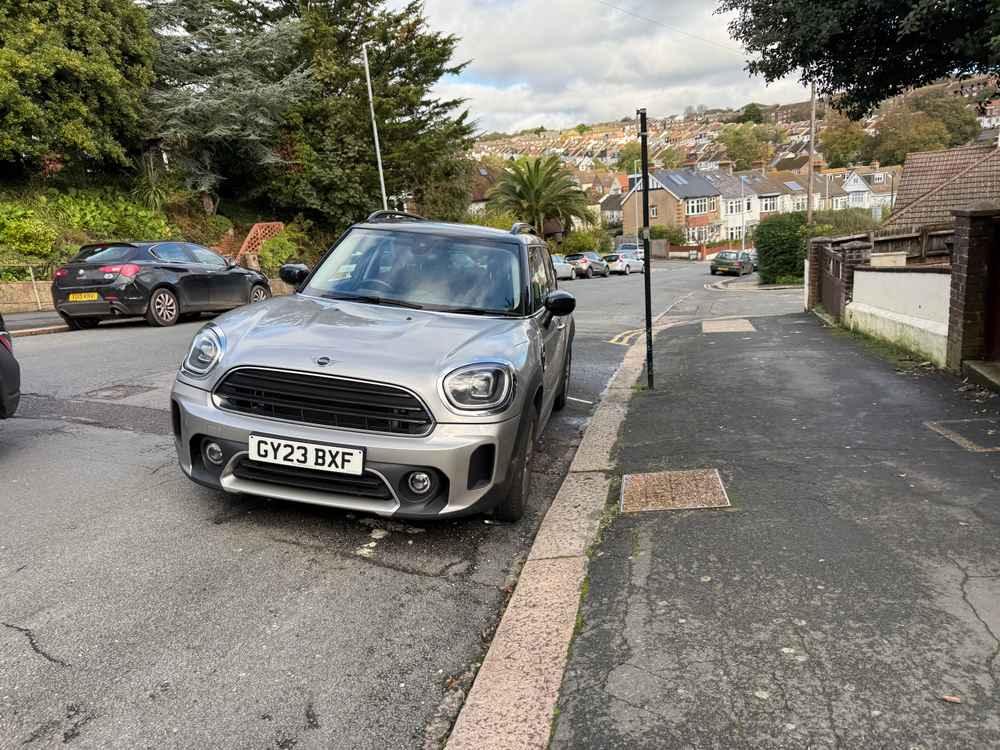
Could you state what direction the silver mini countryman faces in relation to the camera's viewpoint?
facing the viewer and to the left of the viewer

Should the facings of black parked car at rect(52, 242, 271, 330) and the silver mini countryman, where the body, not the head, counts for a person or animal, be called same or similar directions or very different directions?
very different directions

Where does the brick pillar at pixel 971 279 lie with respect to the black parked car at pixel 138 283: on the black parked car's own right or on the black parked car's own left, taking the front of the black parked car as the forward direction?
on the black parked car's own right

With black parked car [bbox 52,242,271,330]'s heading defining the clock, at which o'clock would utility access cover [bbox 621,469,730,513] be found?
The utility access cover is roughly at 4 o'clock from the black parked car.

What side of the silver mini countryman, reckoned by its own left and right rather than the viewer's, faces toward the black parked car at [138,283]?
right

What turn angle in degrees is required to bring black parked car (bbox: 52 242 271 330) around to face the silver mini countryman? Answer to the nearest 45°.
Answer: approximately 135° to its right

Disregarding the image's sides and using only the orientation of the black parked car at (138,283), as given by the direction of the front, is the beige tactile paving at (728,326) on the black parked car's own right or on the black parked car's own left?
on the black parked car's own right

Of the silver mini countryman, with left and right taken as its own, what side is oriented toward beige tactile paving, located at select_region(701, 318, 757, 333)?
back

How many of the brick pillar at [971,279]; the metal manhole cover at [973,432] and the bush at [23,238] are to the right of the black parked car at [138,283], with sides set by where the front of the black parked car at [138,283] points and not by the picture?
2

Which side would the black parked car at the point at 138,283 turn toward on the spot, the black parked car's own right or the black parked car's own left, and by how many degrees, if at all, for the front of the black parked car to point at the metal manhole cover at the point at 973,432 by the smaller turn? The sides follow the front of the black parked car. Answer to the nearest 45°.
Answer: approximately 90° to the black parked car's own right
